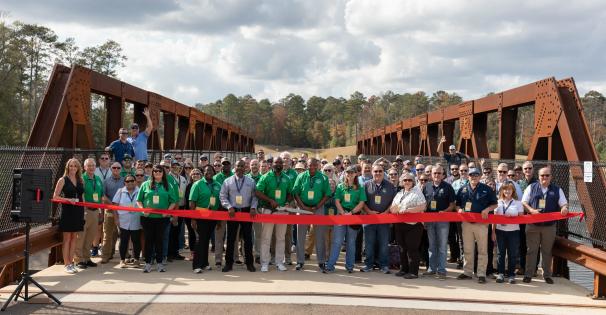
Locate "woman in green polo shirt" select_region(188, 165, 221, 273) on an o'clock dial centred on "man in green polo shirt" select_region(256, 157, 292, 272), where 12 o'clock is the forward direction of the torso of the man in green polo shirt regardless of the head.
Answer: The woman in green polo shirt is roughly at 3 o'clock from the man in green polo shirt.

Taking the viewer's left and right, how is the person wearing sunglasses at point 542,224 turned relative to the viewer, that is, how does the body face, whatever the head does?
facing the viewer

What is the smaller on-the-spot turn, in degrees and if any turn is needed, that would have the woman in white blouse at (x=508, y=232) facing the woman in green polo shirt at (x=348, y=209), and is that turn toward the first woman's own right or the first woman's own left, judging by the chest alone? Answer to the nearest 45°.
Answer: approximately 90° to the first woman's own right

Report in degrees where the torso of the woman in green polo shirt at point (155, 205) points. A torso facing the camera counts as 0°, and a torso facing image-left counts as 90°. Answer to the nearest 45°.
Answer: approximately 0°

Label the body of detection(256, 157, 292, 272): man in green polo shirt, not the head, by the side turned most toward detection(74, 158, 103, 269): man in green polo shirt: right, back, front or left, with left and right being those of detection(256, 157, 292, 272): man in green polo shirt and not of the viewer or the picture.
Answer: right

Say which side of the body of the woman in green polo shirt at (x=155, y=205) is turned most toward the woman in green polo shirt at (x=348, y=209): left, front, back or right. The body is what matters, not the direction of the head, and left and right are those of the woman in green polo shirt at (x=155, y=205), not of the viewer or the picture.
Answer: left

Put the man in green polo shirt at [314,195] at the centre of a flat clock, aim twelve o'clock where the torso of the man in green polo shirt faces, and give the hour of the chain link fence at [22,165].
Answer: The chain link fence is roughly at 3 o'clock from the man in green polo shirt.

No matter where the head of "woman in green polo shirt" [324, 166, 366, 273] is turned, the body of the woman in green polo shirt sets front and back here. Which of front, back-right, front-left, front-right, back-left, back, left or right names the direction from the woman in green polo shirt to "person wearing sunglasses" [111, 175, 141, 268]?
right

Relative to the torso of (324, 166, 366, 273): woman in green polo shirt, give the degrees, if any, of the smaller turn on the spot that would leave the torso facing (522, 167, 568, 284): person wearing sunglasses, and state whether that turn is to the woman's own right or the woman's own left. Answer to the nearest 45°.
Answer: approximately 90° to the woman's own left

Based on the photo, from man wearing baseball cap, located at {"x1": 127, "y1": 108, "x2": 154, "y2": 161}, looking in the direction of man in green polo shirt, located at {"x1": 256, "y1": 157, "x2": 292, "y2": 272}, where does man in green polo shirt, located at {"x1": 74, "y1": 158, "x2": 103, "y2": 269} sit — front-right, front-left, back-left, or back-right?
front-right

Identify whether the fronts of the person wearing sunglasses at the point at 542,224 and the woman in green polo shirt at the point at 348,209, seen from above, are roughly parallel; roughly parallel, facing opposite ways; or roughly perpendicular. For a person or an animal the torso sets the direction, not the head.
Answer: roughly parallel

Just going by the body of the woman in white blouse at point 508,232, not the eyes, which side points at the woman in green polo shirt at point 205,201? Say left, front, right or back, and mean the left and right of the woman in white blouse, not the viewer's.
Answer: right

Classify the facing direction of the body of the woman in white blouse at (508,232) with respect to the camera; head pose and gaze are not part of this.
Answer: toward the camera

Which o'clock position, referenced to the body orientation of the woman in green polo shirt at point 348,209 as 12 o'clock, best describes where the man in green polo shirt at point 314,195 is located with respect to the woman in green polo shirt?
The man in green polo shirt is roughly at 3 o'clock from the woman in green polo shirt.

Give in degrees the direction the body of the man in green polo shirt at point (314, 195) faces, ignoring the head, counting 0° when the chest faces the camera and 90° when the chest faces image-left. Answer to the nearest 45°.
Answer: approximately 0°
